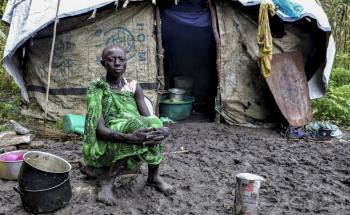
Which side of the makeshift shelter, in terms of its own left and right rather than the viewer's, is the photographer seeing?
front

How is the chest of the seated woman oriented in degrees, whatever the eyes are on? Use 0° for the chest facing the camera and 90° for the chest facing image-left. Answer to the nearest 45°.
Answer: approximately 315°

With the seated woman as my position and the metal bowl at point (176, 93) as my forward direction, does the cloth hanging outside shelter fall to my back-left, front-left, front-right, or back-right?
front-right

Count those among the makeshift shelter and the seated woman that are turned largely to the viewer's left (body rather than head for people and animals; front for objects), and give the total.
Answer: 0

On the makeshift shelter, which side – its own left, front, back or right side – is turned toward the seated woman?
front

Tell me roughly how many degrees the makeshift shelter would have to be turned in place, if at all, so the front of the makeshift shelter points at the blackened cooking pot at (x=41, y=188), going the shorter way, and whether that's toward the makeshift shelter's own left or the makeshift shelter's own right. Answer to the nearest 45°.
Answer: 0° — it already faces it

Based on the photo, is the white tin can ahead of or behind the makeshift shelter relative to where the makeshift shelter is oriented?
ahead

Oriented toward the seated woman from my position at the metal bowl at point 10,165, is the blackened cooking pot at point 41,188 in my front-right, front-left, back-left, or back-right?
front-right
